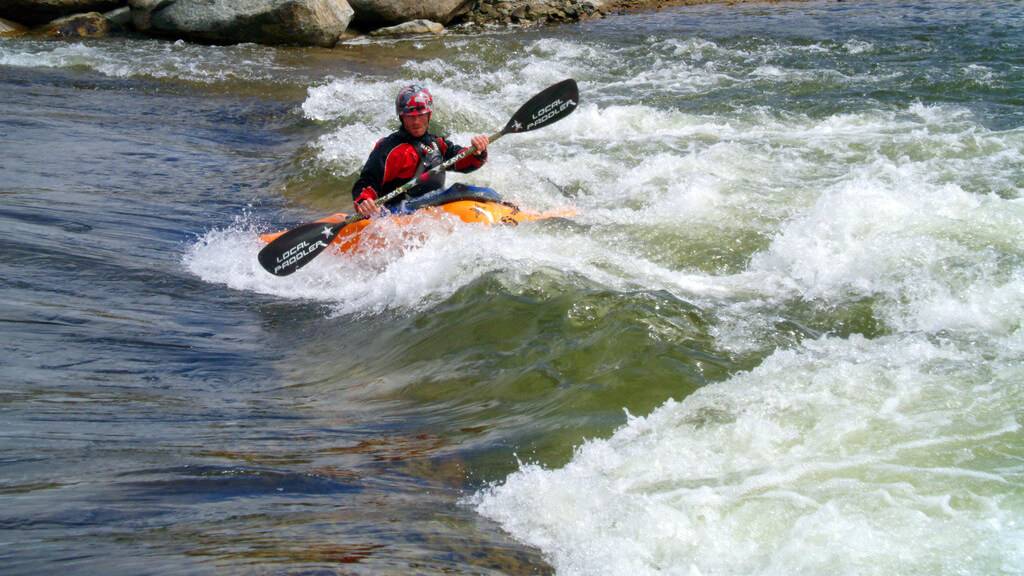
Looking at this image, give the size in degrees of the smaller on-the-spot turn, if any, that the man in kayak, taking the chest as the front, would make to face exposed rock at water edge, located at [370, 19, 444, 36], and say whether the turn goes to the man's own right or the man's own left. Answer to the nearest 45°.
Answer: approximately 135° to the man's own left

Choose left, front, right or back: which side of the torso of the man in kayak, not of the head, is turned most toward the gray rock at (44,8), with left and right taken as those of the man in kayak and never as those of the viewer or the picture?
back

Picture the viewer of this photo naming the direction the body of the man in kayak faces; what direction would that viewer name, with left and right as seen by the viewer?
facing the viewer and to the right of the viewer

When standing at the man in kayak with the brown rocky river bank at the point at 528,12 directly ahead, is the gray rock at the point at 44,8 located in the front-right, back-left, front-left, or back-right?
front-left

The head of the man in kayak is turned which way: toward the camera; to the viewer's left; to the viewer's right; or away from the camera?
toward the camera

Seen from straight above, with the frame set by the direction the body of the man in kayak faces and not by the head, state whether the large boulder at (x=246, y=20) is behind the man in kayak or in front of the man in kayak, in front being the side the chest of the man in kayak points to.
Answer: behind

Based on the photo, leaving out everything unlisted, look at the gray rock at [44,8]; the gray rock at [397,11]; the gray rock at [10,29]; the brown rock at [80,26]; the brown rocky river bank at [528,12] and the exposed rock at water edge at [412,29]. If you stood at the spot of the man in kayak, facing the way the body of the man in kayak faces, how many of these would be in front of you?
0

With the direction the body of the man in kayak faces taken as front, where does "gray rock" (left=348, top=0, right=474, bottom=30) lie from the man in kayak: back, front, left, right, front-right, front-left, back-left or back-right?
back-left

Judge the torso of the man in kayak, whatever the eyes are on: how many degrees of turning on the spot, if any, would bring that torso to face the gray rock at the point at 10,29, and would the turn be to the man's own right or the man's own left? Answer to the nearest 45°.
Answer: approximately 180°

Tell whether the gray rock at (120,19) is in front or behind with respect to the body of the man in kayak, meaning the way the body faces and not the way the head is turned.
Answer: behind

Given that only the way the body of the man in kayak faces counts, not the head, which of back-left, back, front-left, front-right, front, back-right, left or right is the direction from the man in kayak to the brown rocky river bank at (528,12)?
back-left

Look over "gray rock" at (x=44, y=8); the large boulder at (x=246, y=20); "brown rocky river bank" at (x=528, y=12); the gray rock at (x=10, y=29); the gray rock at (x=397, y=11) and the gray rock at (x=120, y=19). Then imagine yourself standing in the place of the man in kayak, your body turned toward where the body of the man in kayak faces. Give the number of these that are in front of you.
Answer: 0
